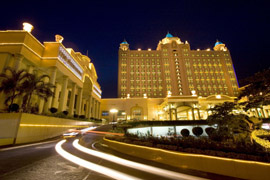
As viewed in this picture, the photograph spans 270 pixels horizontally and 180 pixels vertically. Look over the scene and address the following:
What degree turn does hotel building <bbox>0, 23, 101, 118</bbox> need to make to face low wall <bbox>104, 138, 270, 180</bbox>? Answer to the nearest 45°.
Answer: approximately 45° to its right

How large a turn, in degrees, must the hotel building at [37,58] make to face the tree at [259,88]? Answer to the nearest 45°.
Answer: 0° — it already faces it

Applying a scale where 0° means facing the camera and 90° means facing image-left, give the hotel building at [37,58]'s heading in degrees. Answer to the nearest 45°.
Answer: approximately 315°

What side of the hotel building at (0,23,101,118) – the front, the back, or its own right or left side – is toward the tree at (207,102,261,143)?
front
